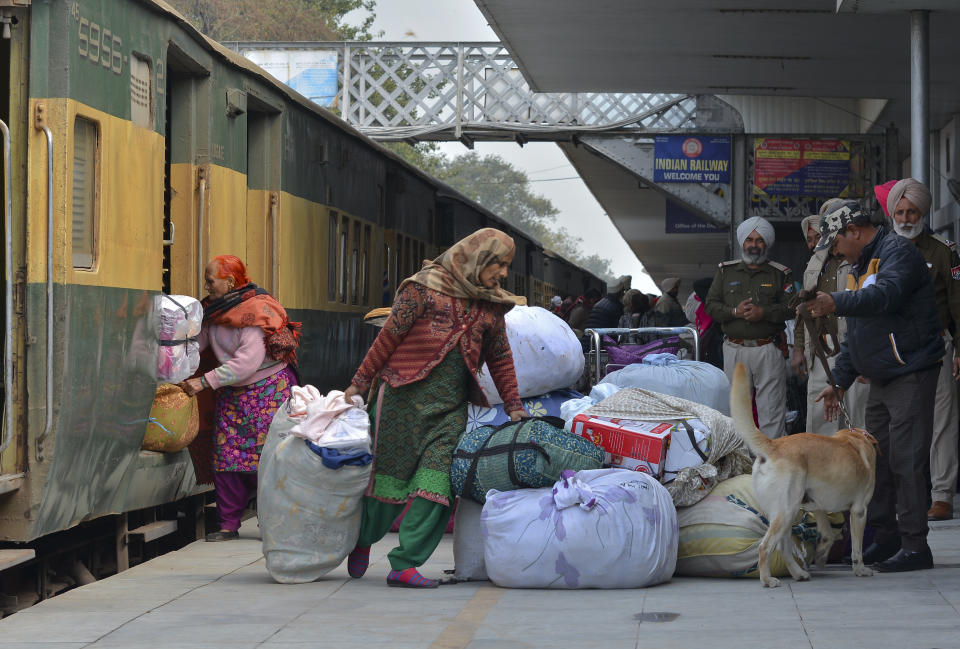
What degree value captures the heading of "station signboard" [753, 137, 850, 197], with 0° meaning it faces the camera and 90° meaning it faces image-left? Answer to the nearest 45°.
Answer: approximately 0°

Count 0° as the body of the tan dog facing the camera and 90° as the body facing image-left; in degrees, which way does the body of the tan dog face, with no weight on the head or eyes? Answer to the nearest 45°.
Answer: approximately 225°

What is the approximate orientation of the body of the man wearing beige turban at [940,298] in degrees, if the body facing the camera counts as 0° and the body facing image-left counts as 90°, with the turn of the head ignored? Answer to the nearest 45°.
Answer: approximately 45°

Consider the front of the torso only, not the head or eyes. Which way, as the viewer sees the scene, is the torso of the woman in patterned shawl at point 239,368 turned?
to the viewer's left

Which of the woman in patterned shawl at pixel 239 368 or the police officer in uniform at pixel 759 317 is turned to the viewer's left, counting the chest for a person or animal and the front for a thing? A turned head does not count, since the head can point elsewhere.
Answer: the woman in patterned shawl

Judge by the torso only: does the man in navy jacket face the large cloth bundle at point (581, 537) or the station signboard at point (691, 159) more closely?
the large cloth bundle

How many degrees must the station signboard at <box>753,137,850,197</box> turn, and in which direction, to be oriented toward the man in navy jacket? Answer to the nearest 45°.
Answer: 0° — it already faces them

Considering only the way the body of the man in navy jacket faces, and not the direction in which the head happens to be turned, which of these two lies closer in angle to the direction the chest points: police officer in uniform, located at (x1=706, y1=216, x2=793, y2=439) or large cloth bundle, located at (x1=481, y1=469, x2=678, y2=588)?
the large cloth bundle

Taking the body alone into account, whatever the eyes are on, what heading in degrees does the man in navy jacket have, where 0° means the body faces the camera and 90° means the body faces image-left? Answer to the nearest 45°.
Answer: approximately 90°

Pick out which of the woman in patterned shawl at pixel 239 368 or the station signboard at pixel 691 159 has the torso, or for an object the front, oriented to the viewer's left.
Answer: the woman in patterned shawl
